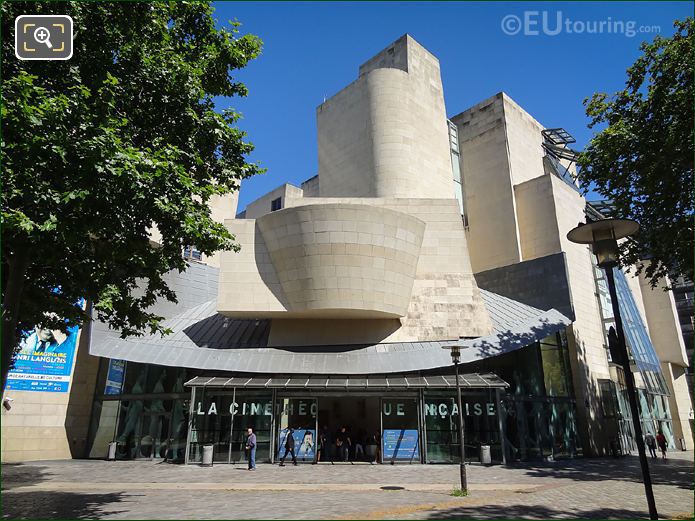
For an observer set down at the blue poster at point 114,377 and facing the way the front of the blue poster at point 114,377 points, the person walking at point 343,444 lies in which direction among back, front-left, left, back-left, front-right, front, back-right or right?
front-left

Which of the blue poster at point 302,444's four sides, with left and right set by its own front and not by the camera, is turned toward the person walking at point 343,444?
left

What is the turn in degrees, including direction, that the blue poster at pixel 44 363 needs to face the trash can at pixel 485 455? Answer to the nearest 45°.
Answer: approximately 45° to its left

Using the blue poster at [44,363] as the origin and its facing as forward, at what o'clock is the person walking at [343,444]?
The person walking is roughly at 10 o'clock from the blue poster.

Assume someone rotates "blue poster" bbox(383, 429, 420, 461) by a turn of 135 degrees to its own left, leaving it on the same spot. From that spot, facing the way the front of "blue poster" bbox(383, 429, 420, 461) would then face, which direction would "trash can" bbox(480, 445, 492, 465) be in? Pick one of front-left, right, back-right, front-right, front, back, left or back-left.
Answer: front-right

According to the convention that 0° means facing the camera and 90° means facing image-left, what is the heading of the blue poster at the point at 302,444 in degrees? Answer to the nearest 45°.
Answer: approximately 0°
